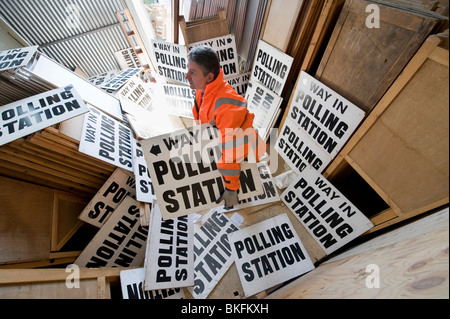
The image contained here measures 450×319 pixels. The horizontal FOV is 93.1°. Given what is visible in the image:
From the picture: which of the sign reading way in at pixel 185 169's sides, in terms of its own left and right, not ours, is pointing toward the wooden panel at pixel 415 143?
left

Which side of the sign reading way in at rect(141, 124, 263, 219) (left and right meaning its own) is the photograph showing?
front

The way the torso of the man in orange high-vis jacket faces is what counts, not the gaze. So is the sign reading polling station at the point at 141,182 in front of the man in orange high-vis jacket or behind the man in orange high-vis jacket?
in front

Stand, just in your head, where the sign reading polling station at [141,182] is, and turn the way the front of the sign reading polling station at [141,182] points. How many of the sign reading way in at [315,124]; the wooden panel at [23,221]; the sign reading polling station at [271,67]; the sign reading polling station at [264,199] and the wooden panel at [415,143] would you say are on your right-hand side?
1

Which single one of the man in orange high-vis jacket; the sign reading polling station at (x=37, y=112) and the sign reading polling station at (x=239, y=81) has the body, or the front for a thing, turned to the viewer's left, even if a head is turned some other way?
the man in orange high-vis jacket

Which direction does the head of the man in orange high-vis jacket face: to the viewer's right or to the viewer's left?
to the viewer's left

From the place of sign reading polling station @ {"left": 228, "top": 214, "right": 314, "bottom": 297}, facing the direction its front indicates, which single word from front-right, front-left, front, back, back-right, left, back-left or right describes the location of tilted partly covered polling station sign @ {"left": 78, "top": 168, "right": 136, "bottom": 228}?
right

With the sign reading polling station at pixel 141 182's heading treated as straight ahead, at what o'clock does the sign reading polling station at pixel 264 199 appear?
the sign reading polling station at pixel 264 199 is roughly at 9 o'clock from the sign reading polling station at pixel 141 182.

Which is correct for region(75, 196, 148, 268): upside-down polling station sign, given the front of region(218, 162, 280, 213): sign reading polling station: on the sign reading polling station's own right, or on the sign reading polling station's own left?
on the sign reading polling station's own right

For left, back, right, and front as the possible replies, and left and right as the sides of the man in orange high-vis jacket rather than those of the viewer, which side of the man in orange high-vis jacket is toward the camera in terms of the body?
left

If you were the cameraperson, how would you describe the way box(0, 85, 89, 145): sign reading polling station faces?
facing the viewer and to the right of the viewer

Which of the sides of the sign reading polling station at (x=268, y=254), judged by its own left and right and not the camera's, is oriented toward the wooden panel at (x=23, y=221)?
right

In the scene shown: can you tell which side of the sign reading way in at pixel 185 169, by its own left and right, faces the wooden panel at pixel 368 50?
left
